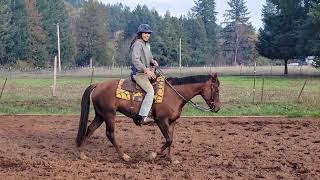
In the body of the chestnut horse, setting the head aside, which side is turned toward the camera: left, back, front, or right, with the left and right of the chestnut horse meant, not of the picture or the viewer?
right

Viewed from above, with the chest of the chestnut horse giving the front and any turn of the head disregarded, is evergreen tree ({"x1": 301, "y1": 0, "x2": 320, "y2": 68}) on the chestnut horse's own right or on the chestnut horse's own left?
on the chestnut horse's own left
